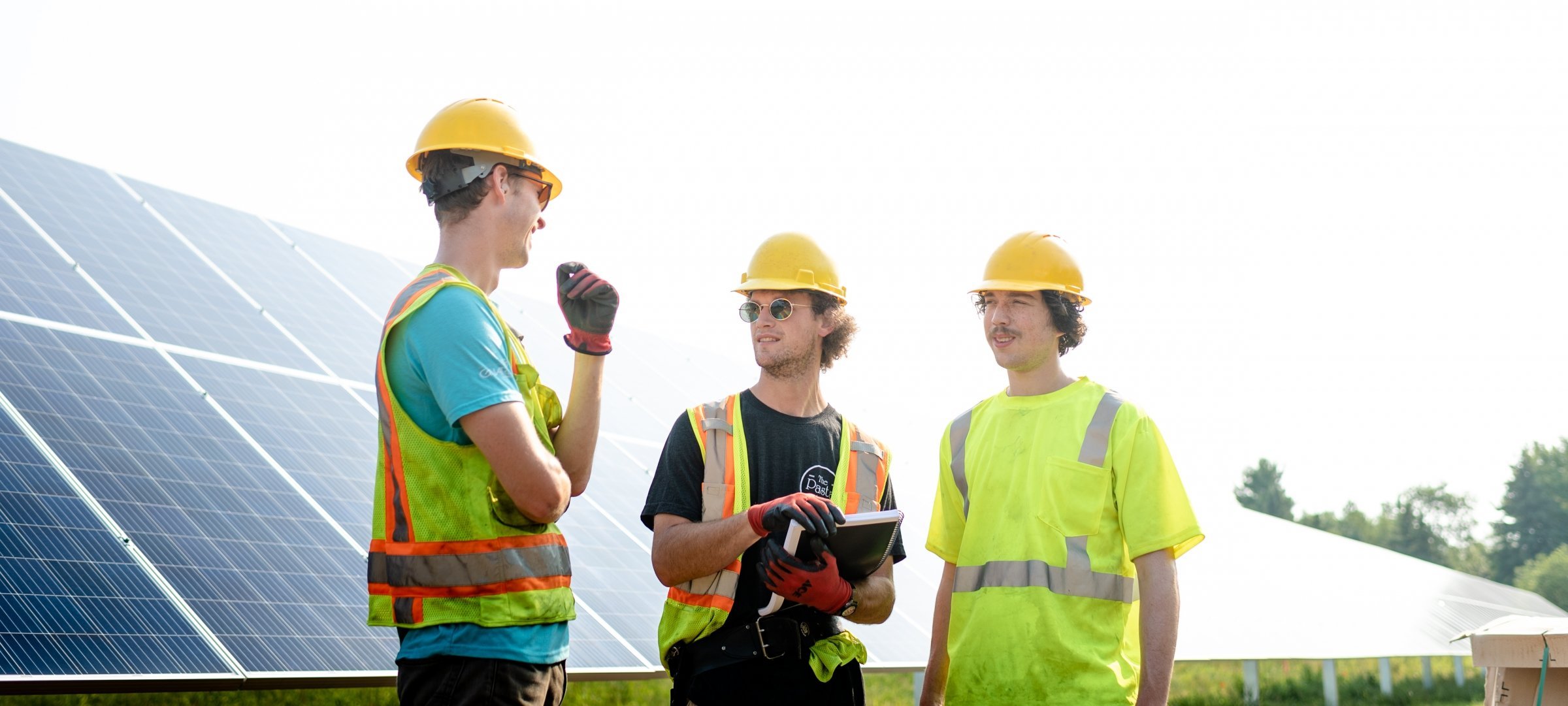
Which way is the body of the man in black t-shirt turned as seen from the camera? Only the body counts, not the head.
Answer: toward the camera

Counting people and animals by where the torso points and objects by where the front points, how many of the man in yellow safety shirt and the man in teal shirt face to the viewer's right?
1

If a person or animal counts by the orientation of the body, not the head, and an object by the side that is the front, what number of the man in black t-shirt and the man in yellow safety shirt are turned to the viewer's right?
0

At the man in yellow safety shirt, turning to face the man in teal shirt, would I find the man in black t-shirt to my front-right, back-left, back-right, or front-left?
front-right

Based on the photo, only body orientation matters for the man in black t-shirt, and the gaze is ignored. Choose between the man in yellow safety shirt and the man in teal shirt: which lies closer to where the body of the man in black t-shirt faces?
the man in teal shirt

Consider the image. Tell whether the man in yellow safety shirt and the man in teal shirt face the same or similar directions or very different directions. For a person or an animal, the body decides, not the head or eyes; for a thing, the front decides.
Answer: very different directions

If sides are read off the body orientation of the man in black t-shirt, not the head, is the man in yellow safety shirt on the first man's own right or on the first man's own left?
on the first man's own left

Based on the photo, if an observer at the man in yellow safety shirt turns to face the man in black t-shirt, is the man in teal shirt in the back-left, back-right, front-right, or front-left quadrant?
front-left

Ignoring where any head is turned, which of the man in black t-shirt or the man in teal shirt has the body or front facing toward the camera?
the man in black t-shirt

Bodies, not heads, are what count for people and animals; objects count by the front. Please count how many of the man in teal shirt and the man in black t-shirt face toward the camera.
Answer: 1

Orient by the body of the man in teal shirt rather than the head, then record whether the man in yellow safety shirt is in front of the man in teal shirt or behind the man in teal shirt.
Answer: in front

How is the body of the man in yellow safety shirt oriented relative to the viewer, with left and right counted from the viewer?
facing the viewer and to the left of the viewer

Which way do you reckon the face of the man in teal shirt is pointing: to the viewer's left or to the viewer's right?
to the viewer's right

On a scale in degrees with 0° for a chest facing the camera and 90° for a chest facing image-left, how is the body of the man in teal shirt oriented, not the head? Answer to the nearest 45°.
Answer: approximately 270°

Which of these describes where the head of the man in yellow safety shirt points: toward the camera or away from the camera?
toward the camera
